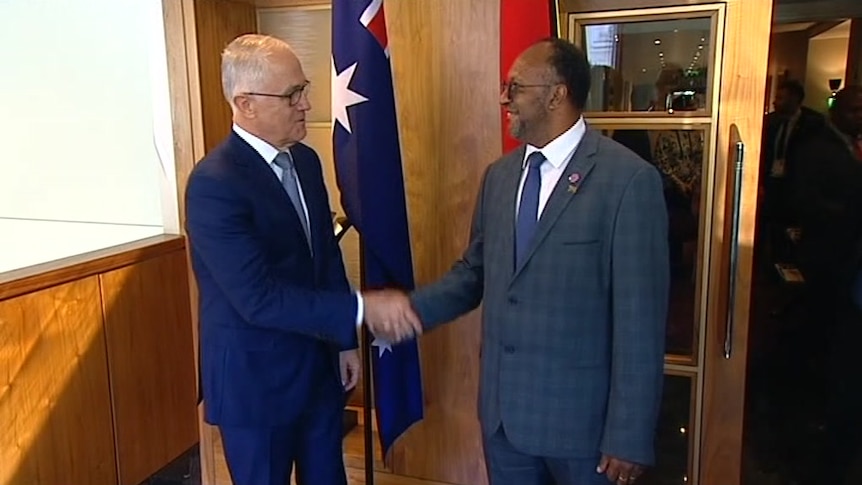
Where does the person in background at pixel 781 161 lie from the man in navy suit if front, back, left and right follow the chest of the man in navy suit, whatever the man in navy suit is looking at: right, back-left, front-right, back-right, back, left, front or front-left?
front-left

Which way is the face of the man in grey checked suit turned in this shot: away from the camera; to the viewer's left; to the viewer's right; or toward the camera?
to the viewer's left

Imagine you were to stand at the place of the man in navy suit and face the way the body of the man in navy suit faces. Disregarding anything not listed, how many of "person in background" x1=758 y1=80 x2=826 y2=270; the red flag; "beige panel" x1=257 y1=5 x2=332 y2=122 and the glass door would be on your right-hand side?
0

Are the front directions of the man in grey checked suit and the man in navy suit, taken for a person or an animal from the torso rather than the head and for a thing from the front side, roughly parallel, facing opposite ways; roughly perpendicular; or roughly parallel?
roughly perpendicular

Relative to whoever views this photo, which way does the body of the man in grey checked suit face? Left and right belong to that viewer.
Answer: facing the viewer and to the left of the viewer

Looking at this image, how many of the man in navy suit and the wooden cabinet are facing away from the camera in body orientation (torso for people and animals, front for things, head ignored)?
0

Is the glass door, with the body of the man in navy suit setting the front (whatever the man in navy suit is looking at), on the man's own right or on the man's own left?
on the man's own left

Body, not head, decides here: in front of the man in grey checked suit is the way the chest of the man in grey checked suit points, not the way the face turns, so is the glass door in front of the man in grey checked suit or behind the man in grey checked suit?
behind

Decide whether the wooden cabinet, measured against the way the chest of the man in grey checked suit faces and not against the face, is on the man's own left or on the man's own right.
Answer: on the man's own right

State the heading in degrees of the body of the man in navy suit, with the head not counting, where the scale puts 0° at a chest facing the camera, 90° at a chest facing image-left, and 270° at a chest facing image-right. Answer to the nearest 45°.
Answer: approximately 315°

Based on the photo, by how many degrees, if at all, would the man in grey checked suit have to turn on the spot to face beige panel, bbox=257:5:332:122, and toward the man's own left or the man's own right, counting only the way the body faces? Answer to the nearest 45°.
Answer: approximately 90° to the man's own right

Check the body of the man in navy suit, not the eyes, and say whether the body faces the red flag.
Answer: no
